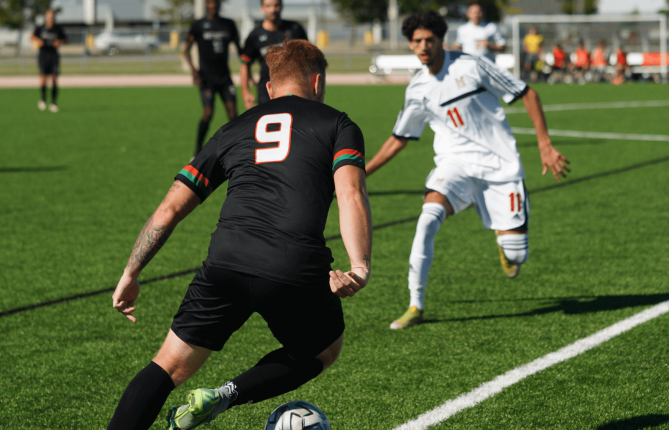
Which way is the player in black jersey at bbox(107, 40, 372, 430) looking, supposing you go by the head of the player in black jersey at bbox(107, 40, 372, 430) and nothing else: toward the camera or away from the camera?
away from the camera

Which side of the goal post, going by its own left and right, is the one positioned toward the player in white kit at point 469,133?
front

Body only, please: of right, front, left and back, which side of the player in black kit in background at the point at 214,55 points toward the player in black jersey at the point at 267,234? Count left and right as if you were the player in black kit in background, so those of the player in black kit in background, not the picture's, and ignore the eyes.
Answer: front

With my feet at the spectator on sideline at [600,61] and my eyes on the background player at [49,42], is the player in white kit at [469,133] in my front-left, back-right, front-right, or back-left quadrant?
front-left

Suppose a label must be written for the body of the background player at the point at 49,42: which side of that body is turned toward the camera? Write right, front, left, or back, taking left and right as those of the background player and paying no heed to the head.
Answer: front

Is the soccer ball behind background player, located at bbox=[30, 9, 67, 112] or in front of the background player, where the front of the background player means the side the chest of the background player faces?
in front

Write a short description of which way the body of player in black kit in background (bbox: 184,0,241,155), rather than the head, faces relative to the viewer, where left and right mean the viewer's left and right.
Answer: facing the viewer

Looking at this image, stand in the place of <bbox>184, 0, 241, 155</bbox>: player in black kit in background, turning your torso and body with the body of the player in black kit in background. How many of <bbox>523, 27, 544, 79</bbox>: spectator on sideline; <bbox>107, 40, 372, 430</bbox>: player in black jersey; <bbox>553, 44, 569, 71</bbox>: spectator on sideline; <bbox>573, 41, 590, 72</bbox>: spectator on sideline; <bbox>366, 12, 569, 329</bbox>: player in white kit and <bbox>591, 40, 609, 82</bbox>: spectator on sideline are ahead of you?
2

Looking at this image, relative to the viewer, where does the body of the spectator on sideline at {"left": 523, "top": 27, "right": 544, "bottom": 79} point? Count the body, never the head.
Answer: toward the camera

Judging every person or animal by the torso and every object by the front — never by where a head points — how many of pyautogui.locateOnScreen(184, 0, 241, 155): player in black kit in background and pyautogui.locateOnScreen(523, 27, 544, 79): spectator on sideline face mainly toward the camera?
2
